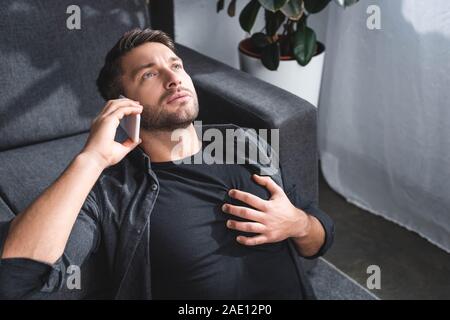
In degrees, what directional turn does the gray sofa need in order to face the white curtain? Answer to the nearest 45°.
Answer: approximately 45° to its left

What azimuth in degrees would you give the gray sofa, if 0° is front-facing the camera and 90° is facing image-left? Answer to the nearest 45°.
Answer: approximately 315°

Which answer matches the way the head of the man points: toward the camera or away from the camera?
toward the camera
